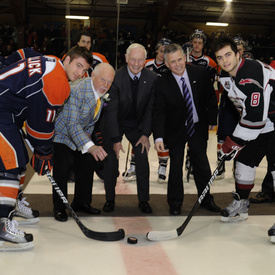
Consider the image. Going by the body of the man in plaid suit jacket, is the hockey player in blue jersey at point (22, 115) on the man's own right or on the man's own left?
on the man's own right

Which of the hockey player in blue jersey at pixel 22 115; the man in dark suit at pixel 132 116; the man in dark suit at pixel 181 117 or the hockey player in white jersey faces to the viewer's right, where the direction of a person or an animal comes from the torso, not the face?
the hockey player in blue jersey

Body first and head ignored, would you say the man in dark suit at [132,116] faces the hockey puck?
yes

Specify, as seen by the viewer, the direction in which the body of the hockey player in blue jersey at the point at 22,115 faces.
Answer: to the viewer's right

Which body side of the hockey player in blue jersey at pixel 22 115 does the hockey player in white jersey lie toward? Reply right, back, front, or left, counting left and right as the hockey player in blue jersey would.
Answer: front

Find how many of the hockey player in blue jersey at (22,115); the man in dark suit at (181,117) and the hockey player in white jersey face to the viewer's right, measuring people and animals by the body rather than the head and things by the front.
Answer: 1

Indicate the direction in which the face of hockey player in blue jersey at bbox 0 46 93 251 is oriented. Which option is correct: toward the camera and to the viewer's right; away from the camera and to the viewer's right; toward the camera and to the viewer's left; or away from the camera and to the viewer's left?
toward the camera and to the viewer's right

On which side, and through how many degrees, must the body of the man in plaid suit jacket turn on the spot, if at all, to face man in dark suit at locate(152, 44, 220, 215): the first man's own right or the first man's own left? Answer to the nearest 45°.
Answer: approximately 45° to the first man's own left

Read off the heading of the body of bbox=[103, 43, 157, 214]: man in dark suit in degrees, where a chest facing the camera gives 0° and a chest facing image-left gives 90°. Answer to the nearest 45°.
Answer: approximately 0°

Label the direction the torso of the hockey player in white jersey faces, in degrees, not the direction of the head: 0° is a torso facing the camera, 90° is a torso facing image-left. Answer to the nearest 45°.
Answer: approximately 45°

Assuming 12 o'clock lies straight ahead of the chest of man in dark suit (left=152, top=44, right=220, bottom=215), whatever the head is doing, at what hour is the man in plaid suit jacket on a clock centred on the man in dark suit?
The man in plaid suit jacket is roughly at 2 o'clock from the man in dark suit.

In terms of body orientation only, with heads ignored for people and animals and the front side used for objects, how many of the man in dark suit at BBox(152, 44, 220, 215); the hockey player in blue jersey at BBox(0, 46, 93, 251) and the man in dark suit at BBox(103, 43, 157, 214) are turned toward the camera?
2

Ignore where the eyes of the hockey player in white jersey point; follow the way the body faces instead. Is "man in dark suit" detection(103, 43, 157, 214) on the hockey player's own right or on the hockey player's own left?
on the hockey player's own right
